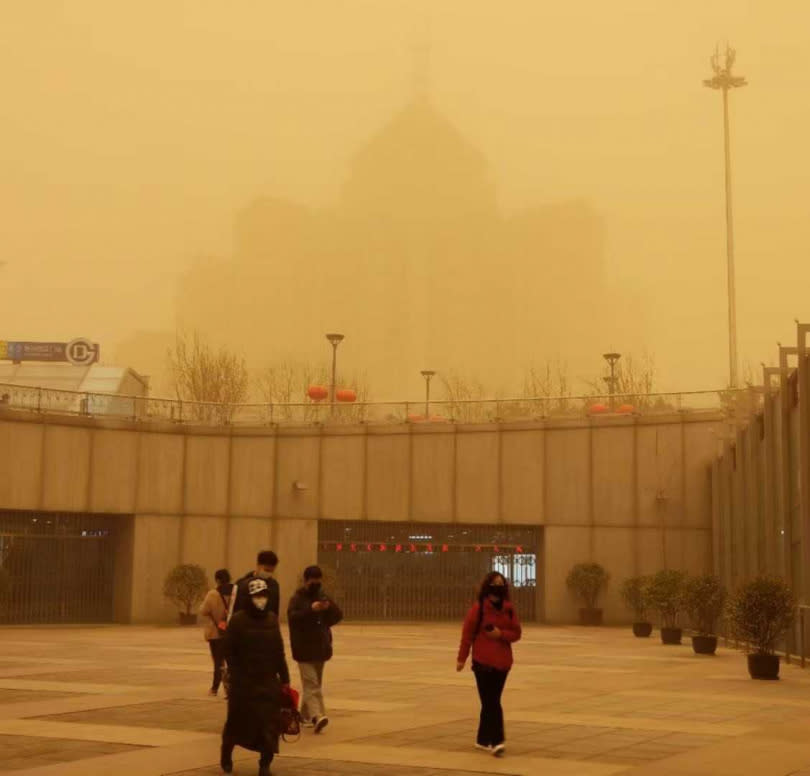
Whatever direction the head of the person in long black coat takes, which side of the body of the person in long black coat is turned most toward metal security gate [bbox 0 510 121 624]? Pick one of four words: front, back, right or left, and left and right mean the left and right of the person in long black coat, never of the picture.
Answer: back

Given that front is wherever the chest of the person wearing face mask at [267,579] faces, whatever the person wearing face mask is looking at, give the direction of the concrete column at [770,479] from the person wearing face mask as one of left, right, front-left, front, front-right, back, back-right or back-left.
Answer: back-left

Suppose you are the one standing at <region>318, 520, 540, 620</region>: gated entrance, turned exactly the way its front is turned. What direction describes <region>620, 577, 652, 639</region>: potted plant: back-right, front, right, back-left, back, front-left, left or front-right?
front-left

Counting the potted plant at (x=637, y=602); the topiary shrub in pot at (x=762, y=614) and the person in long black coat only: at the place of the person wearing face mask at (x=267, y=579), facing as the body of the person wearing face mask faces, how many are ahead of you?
1

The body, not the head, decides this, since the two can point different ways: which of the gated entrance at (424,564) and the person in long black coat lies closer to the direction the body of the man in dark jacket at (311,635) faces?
the person in long black coat

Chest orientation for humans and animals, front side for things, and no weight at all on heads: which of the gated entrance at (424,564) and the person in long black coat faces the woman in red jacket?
the gated entrance
